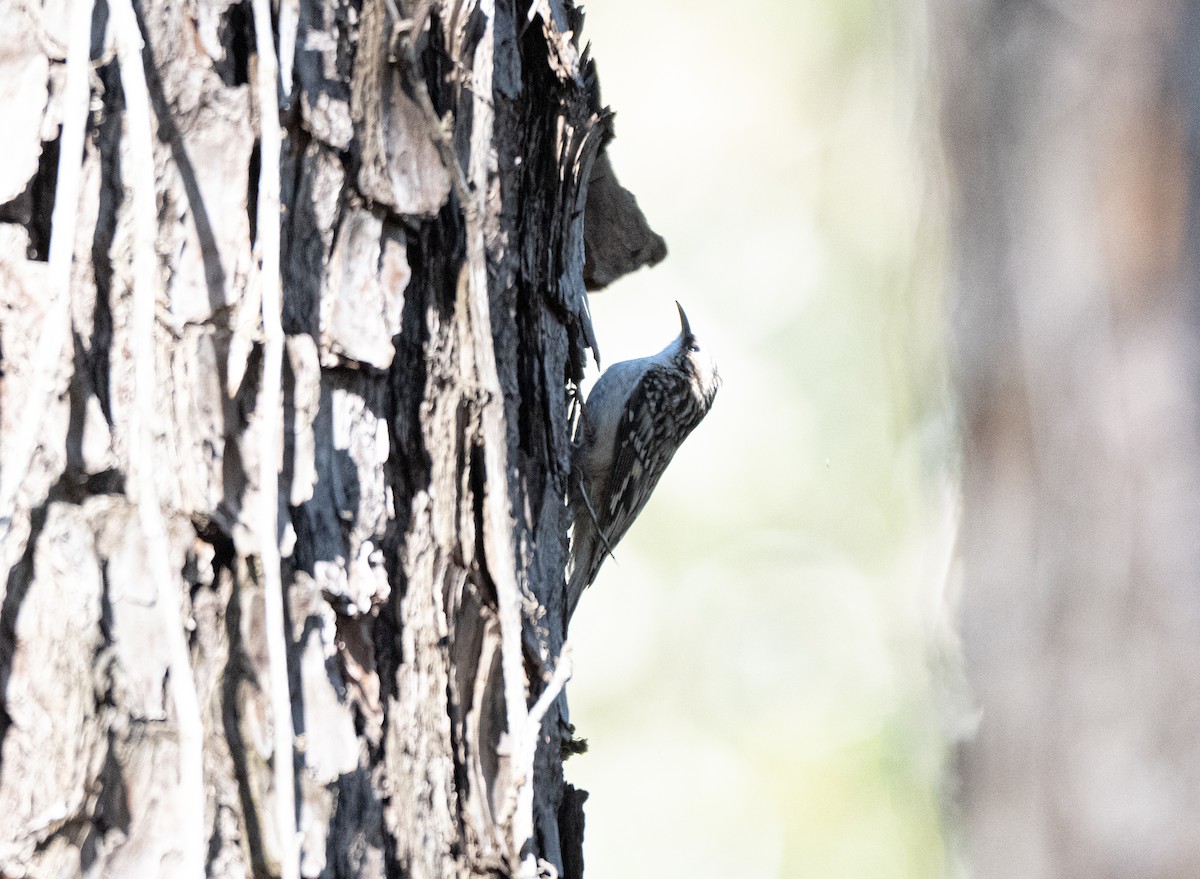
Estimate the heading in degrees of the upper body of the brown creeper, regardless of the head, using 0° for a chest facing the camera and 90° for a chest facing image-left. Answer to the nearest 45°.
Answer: approximately 90°
